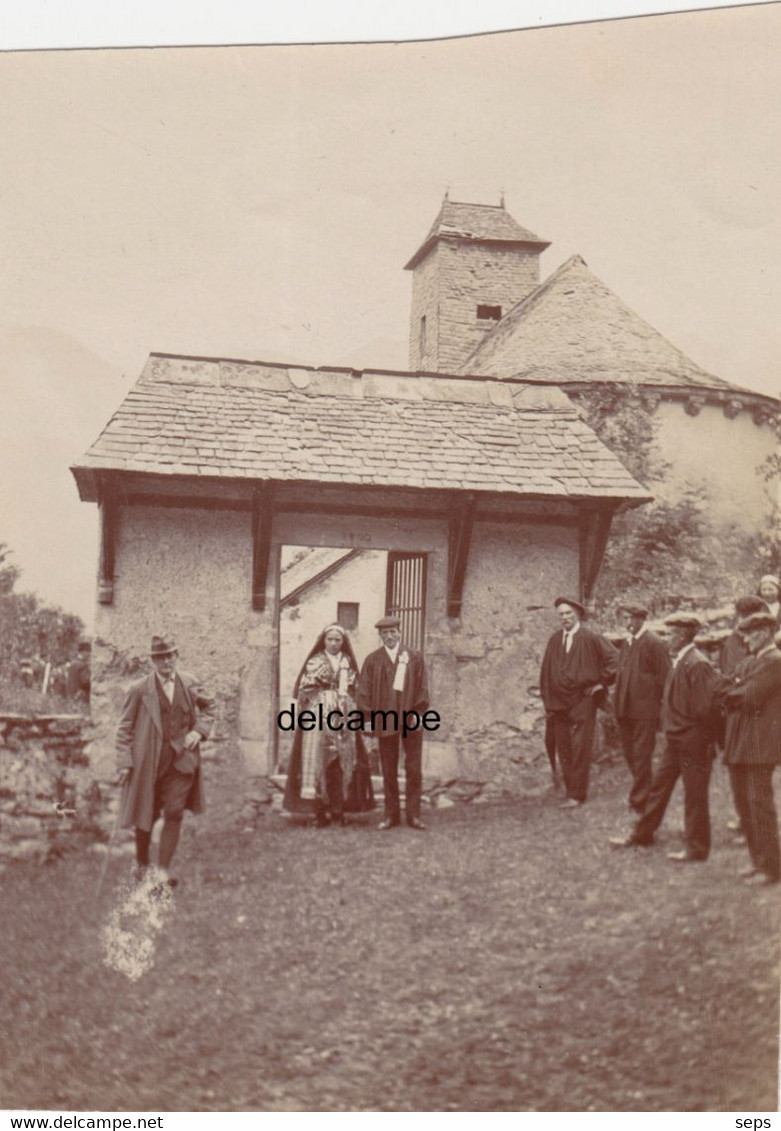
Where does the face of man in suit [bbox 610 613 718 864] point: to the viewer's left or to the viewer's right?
to the viewer's left

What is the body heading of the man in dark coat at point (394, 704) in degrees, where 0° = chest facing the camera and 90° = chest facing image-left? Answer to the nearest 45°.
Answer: approximately 0°

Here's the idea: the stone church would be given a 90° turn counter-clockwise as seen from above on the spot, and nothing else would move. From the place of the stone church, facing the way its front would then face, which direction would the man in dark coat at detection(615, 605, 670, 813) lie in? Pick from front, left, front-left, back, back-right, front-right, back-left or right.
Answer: front

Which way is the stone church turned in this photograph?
toward the camera

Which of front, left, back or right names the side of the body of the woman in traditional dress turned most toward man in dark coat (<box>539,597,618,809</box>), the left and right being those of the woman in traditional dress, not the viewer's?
left

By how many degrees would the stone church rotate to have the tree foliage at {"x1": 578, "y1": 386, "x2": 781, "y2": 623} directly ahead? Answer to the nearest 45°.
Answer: approximately 90° to its left

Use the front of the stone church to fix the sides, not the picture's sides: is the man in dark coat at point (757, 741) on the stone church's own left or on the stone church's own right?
on the stone church's own left

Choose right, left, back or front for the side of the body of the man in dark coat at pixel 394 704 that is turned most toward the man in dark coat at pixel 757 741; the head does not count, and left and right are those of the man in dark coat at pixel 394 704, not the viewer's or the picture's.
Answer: left

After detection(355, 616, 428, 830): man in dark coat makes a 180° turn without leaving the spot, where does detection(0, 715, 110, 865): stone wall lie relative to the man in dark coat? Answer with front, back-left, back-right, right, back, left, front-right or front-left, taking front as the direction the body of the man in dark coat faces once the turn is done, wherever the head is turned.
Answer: left

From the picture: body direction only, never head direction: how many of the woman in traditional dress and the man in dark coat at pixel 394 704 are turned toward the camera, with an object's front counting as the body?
2

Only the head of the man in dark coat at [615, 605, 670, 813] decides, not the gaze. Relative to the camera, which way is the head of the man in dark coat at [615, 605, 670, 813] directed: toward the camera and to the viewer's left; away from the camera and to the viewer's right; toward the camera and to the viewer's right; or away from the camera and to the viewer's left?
toward the camera and to the viewer's left

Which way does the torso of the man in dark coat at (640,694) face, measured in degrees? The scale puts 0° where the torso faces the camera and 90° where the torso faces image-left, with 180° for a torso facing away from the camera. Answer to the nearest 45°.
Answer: approximately 45°
